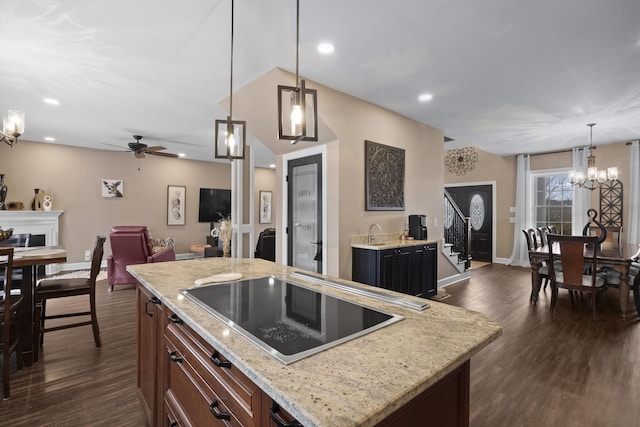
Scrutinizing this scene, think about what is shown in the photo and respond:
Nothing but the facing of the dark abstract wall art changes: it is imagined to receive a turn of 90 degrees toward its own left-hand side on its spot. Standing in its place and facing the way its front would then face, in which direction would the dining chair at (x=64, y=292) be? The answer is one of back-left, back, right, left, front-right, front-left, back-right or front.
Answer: back

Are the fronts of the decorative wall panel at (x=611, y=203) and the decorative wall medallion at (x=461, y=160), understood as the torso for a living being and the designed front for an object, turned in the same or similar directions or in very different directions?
same or similar directions

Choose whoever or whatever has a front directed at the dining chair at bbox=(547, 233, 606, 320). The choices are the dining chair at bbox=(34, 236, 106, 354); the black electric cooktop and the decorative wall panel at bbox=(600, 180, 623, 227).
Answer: the decorative wall panel

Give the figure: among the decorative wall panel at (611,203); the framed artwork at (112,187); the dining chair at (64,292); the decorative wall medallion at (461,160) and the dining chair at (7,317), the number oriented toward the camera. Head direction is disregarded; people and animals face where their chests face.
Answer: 3

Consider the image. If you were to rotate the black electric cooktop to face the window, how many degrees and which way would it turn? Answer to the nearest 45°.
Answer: approximately 180°

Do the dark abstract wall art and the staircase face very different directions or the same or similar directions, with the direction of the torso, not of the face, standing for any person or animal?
same or similar directions

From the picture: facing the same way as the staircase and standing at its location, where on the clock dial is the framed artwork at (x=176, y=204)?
The framed artwork is roughly at 4 o'clock from the staircase.

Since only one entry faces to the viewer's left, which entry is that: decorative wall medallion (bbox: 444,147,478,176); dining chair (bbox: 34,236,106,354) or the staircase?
the dining chair

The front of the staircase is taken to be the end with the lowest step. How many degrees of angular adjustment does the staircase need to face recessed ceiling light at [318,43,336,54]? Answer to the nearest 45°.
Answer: approximately 45° to its right

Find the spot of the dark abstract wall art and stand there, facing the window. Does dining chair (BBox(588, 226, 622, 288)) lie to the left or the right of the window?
right

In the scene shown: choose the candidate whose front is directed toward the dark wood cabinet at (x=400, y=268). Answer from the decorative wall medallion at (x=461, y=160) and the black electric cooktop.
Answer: the decorative wall medallion

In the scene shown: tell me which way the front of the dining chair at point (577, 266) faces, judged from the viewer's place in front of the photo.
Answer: facing away from the viewer and to the right of the viewer

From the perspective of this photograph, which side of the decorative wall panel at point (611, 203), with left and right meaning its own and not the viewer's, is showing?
front
